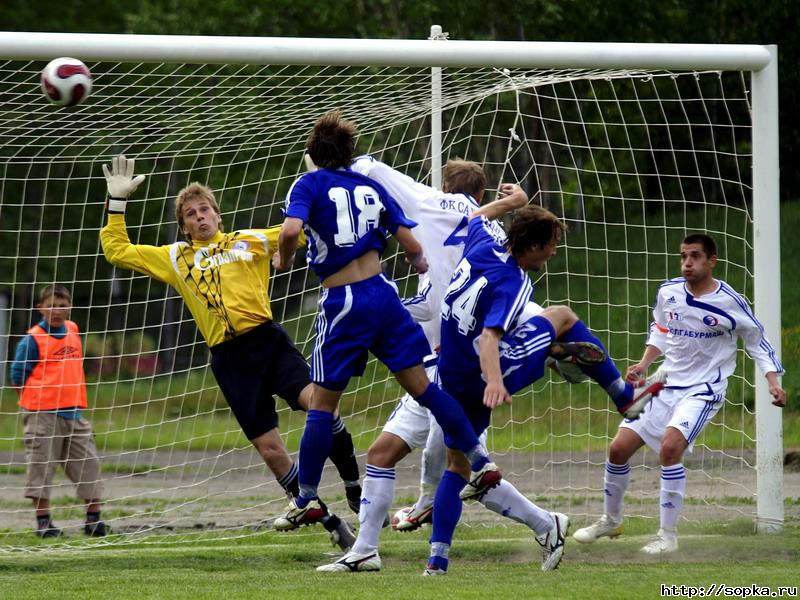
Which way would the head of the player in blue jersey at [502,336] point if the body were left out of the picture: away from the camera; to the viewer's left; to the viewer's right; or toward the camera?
to the viewer's right

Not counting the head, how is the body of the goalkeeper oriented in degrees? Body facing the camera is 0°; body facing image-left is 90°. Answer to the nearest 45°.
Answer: approximately 0°

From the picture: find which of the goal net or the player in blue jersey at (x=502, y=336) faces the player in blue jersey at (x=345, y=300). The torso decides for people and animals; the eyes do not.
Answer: the goal net

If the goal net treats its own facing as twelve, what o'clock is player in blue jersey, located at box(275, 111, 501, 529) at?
The player in blue jersey is roughly at 12 o'clock from the goal net.

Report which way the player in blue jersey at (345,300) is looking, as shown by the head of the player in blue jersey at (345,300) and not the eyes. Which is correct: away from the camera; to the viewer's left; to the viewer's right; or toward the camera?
away from the camera

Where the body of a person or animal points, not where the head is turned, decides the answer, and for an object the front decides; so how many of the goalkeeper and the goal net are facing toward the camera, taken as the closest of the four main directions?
2

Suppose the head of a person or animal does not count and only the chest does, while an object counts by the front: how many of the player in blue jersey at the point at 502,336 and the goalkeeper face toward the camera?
1

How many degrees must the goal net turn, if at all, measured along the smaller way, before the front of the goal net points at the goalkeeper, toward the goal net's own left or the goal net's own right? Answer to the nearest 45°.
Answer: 0° — it already faces them

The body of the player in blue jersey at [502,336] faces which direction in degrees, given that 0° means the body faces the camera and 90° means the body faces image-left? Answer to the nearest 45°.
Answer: approximately 225°

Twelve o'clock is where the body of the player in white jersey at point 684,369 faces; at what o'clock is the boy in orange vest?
The boy in orange vest is roughly at 2 o'clock from the player in white jersey.
